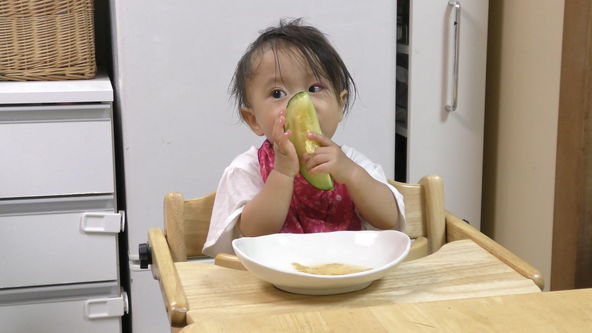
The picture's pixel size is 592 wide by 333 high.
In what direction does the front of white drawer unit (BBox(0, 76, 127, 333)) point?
toward the camera

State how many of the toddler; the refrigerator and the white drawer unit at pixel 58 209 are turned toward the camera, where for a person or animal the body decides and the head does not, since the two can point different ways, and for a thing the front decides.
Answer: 3

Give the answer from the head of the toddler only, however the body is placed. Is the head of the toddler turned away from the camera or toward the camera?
toward the camera

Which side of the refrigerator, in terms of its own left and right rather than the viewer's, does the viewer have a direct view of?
front

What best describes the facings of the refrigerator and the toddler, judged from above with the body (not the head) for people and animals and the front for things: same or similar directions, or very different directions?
same or similar directions

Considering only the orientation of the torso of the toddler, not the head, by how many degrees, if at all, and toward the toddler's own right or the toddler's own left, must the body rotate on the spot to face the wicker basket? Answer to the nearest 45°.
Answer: approximately 135° to the toddler's own right

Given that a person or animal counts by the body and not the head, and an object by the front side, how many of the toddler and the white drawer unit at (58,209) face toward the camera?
2

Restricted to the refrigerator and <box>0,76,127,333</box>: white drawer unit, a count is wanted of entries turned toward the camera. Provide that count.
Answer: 2

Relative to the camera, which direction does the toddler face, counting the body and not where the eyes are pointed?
toward the camera

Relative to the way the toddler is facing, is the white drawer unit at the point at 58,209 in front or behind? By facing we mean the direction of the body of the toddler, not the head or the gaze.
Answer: behind

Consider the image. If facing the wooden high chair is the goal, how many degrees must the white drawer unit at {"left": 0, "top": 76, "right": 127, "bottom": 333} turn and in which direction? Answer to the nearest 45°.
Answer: approximately 45° to its left

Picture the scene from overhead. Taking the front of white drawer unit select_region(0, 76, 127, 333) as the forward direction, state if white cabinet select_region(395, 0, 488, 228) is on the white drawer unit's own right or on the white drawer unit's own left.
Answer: on the white drawer unit's own left

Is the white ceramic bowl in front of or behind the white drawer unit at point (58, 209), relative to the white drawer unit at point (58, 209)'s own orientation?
in front
